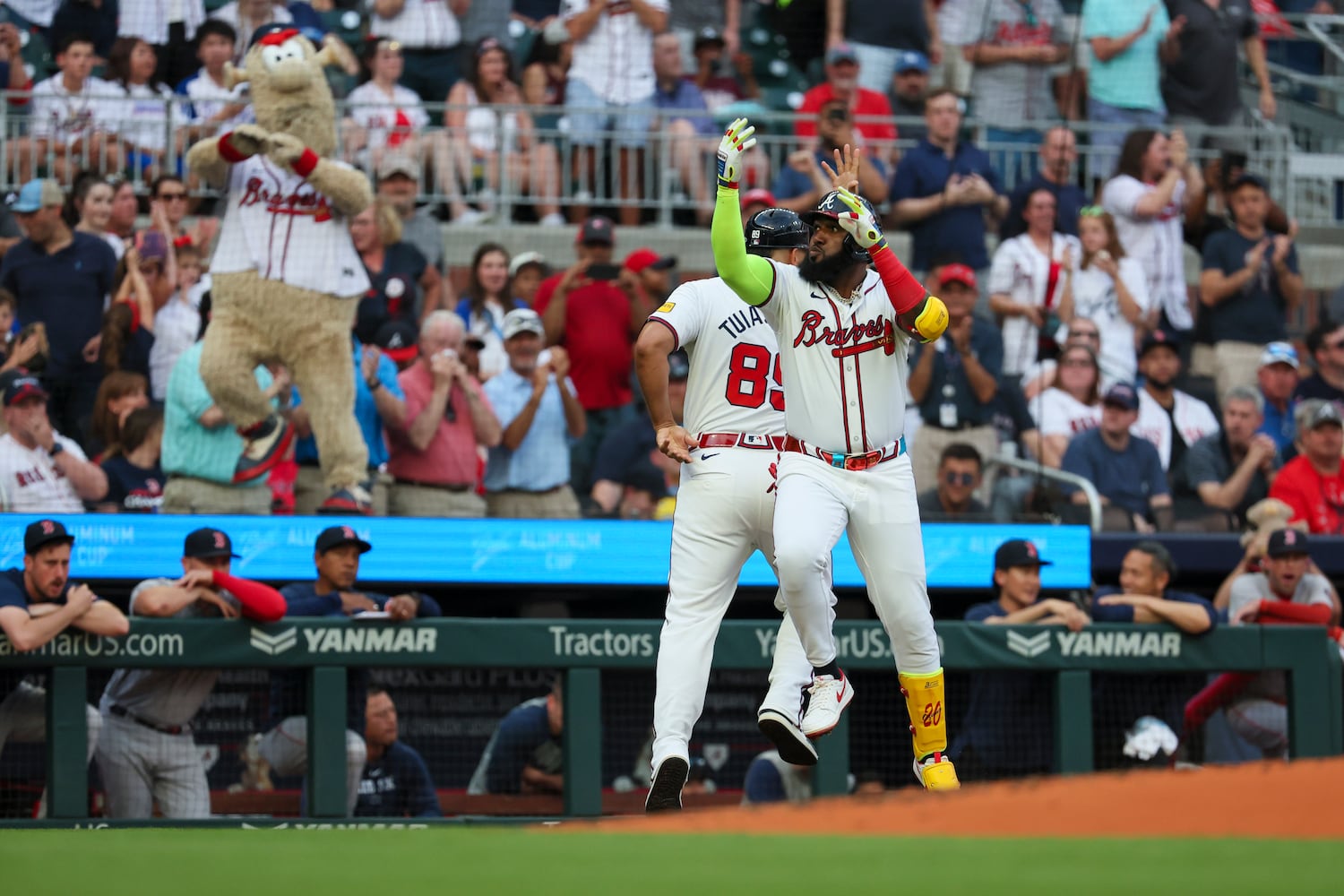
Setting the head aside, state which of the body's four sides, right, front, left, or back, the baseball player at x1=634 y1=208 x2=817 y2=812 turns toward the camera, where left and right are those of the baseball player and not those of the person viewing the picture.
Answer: back

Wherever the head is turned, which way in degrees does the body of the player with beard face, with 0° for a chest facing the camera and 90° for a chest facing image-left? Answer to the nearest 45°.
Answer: approximately 0°

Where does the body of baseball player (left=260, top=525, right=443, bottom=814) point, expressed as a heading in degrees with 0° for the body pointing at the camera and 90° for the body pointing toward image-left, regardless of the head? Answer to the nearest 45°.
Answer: approximately 315°

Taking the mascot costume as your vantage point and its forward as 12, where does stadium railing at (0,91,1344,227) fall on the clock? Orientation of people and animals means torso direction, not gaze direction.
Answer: The stadium railing is roughly at 7 o'clock from the mascot costume.

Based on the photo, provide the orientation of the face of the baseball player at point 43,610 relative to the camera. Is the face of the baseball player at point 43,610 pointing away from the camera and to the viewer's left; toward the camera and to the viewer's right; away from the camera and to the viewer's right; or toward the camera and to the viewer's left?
toward the camera and to the viewer's right

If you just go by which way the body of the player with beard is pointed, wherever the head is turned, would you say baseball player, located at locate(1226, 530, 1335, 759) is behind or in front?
behind

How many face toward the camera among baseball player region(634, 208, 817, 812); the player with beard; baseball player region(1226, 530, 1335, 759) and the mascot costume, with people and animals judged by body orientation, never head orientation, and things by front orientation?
3

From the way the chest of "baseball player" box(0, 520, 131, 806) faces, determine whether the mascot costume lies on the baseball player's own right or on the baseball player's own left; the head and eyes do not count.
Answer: on the baseball player's own left

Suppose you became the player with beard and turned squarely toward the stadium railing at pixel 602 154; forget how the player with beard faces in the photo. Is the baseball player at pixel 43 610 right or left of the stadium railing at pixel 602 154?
left

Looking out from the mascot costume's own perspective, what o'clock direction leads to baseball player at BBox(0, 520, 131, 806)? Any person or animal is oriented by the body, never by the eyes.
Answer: The baseball player is roughly at 1 o'clock from the mascot costume.
